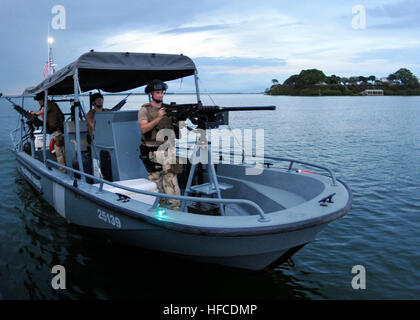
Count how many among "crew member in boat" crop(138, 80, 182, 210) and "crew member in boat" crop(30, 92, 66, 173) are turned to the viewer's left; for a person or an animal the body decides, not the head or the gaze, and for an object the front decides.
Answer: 1

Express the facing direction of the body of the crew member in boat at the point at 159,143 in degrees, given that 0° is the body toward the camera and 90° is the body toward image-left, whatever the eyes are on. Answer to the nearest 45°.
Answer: approximately 315°

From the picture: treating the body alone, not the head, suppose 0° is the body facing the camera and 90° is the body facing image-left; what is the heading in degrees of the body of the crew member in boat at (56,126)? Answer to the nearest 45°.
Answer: approximately 90°

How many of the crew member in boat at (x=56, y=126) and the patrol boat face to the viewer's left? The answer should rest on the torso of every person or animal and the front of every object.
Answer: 1

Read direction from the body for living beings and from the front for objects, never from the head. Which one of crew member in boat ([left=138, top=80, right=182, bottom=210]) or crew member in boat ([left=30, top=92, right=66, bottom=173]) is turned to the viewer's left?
crew member in boat ([left=30, top=92, right=66, bottom=173])

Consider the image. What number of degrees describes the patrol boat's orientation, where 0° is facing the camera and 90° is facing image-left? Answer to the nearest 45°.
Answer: approximately 315°

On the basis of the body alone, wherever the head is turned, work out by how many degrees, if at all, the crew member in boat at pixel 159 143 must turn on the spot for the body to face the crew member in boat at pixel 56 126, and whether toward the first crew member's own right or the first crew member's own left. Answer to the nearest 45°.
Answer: approximately 180°

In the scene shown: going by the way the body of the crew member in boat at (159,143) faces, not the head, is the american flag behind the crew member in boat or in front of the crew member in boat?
behind
